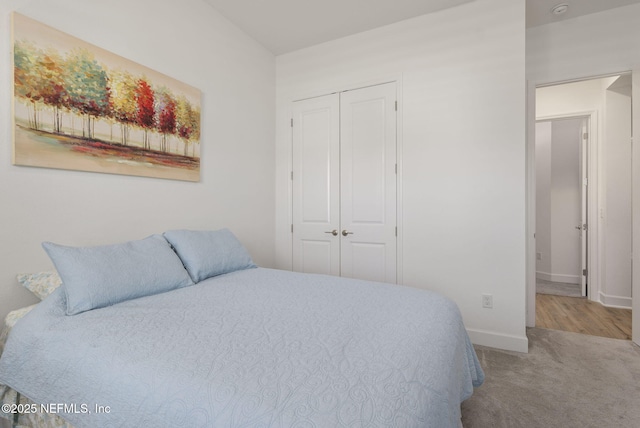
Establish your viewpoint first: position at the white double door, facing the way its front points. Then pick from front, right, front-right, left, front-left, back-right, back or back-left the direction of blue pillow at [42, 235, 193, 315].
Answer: front

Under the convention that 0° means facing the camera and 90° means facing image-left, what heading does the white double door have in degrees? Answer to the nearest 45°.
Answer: approximately 45°

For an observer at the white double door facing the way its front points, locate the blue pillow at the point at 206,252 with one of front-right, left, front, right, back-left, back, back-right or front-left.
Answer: front

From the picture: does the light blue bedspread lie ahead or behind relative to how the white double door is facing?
ahead
